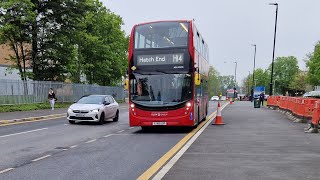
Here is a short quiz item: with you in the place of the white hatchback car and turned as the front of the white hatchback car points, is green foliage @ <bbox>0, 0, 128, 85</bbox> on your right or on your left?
on your right

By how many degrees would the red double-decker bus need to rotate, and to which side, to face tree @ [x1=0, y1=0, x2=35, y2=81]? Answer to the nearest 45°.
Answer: approximately 135° to its right

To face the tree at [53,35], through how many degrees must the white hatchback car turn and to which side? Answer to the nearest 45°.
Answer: approximately 135° to its right

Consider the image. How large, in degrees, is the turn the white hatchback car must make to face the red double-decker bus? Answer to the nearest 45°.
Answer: approximately 90° to its left

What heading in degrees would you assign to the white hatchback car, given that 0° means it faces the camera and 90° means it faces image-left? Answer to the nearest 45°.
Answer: approximately 45°

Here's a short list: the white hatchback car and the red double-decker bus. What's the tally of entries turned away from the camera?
0

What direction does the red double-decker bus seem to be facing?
toward the camera

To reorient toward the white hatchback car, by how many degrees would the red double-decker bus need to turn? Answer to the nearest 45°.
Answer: approximately 135° to its right
